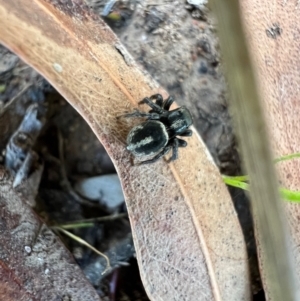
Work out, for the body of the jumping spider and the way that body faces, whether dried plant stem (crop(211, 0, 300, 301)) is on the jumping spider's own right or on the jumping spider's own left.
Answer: on the jumping spider's own right

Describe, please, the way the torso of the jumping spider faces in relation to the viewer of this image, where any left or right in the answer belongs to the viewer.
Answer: facing away from the viewer and to the right of the viewer

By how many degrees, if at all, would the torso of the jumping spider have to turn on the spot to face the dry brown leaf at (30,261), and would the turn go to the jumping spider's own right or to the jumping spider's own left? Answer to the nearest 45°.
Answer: approximately 135° to the jumping spider's own left
